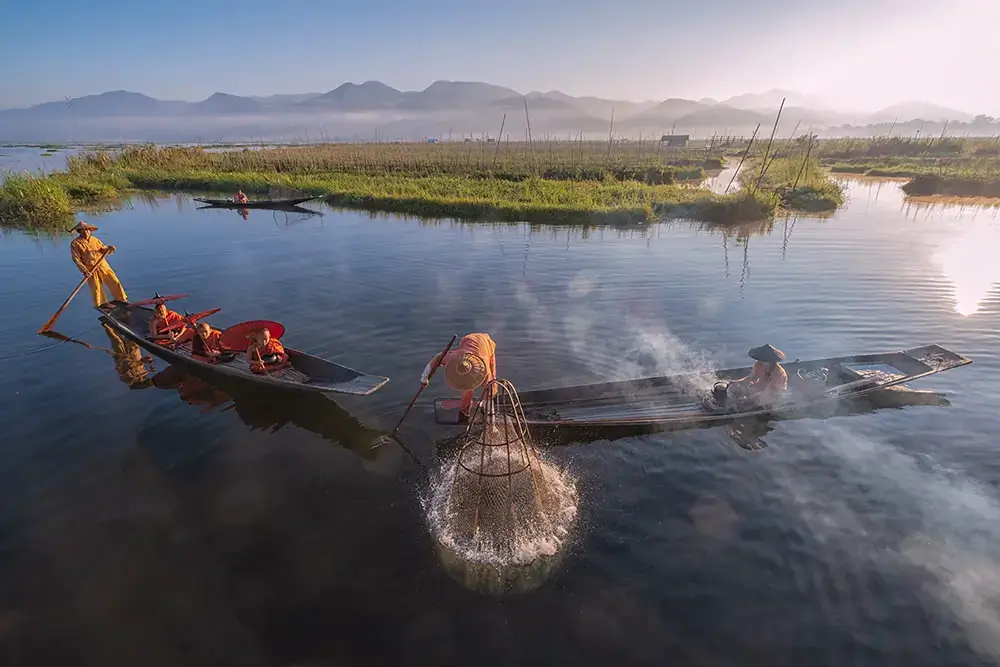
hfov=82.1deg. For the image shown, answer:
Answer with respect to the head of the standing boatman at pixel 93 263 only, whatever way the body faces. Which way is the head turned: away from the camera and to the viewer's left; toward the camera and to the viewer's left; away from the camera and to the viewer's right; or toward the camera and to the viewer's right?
toward the camera and to the viewer's right

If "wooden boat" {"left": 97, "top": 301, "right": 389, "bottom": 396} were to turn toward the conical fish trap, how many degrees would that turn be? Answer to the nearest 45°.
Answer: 0° — it already faces it

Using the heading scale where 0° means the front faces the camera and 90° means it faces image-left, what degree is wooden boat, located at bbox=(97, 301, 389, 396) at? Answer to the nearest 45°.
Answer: approximately 315°

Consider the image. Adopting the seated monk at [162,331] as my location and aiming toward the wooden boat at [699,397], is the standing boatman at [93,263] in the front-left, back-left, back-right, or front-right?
back-left

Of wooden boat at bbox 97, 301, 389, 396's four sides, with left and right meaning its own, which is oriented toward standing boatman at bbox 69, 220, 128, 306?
back

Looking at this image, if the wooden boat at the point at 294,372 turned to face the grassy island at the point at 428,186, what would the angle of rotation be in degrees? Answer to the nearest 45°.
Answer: approximately 90° to its left

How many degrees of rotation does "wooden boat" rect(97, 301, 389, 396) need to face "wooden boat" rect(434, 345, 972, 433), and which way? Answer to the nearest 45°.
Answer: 0° — it already faces it

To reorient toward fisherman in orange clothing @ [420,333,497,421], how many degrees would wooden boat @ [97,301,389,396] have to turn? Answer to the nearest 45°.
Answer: approximately 45° to its right
